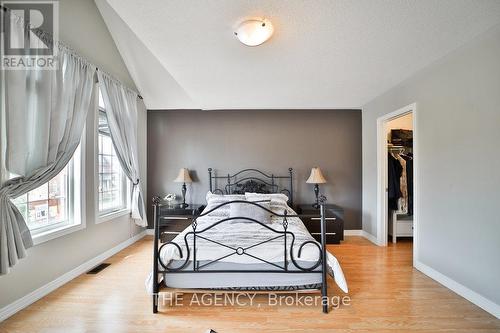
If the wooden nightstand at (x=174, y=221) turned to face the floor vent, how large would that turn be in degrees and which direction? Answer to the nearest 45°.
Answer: approximately 45° to its right

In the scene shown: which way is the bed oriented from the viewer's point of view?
toward the camera

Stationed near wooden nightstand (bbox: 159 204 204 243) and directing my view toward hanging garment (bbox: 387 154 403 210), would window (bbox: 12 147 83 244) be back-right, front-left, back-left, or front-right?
back-right

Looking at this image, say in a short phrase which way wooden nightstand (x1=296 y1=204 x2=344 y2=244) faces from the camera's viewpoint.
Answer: facing the viewer

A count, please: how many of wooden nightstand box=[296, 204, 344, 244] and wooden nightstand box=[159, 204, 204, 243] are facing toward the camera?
2

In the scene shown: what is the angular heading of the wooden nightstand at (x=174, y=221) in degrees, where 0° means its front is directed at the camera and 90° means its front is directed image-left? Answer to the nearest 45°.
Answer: approximately 0°

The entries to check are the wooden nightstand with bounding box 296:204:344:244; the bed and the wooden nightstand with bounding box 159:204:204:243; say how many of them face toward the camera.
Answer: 3

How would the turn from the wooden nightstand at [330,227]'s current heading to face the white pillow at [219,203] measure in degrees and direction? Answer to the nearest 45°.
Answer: approximately 45° to its right

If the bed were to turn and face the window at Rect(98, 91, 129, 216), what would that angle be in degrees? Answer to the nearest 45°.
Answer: approximately 135° to its right

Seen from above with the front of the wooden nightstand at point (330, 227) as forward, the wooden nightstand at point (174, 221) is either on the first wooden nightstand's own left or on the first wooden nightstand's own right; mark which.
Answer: on the first wooden nightstand's own right

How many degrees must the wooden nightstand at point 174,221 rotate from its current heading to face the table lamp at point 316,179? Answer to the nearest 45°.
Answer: approximately 90° to its left

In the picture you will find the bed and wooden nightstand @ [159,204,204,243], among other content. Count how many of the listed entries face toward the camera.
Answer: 2
